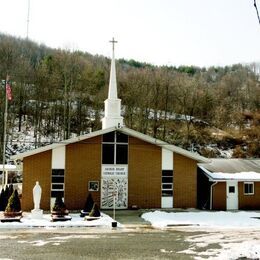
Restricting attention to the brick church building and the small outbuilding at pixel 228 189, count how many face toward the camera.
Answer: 2

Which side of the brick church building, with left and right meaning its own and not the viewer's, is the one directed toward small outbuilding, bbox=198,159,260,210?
left

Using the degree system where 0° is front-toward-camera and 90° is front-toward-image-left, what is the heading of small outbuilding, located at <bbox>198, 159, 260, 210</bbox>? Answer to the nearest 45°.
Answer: approximately 0°

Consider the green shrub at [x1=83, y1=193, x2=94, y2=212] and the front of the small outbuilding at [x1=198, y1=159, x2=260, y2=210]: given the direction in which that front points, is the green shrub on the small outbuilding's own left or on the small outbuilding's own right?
on the small outbuilding's own right

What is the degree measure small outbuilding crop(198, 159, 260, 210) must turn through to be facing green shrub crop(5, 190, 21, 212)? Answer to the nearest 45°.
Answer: approximately 45° to its right

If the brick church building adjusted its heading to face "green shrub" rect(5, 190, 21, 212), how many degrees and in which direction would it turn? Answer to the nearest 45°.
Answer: approximately 45° to its right
